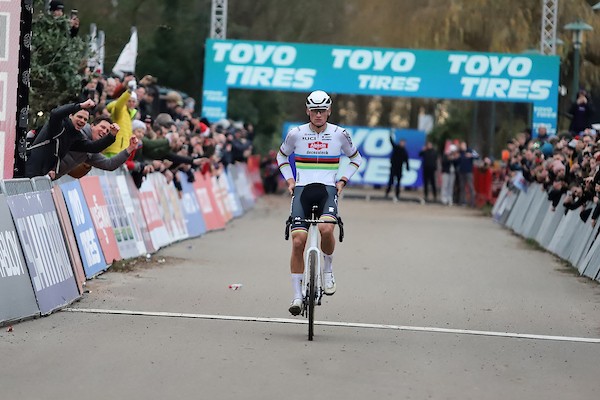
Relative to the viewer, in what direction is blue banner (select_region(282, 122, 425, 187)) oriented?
toward the camera

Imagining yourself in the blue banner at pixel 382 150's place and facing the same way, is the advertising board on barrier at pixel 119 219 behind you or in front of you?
in front

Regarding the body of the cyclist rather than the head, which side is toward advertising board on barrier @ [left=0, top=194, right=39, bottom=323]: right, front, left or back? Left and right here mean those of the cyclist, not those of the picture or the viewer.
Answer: right

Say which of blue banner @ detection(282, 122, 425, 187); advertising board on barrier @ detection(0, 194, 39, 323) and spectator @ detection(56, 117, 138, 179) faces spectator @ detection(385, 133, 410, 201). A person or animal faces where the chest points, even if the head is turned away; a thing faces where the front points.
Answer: the blue banner

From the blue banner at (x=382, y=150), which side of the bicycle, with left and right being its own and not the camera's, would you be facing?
back

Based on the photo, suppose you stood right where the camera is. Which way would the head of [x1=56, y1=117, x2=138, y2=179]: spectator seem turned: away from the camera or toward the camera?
toward the camera

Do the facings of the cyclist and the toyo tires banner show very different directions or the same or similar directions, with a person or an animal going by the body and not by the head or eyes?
same or similar directions

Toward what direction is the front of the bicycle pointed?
toward the camera

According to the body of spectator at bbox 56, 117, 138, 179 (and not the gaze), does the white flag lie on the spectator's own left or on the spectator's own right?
on the spectator's own left

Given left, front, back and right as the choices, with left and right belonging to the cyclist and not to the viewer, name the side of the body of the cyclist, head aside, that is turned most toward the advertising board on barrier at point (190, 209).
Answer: back

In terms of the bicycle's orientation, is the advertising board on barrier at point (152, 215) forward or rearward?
rearward

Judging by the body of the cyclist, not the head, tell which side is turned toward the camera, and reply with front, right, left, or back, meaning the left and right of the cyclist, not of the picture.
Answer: front

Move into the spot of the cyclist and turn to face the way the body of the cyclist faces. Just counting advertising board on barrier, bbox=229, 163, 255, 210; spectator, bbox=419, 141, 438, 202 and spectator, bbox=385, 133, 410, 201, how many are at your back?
3

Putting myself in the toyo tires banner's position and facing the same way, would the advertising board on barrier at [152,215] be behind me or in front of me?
in front
